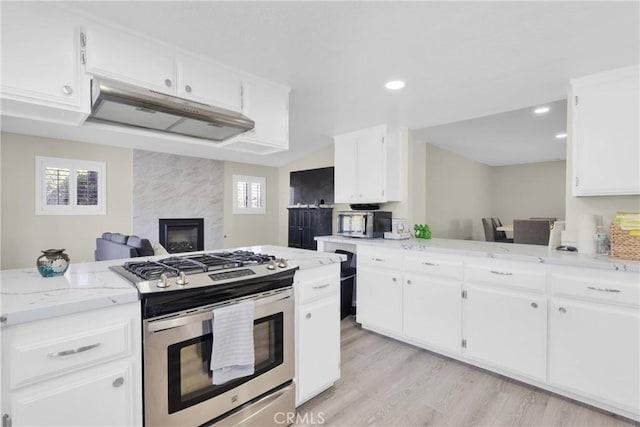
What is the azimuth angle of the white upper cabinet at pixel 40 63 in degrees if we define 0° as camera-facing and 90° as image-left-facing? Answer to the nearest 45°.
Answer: approximately 315°

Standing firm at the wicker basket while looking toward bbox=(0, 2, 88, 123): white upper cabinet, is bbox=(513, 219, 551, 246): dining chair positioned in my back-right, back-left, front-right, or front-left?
back-right

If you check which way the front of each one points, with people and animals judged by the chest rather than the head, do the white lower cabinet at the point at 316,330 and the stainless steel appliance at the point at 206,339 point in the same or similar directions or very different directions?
same or similar directions

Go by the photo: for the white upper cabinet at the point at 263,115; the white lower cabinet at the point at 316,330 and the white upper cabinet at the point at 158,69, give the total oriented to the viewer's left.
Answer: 0

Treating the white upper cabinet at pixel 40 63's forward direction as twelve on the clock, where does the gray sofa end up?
The gray sofa is roughly at 6 o'clock from the white upper cabinet.

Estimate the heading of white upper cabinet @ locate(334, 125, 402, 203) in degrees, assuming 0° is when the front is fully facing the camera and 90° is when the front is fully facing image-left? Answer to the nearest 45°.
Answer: approximately 45°

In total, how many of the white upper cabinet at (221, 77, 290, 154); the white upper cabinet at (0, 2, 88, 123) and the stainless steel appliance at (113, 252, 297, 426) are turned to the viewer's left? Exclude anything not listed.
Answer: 0
